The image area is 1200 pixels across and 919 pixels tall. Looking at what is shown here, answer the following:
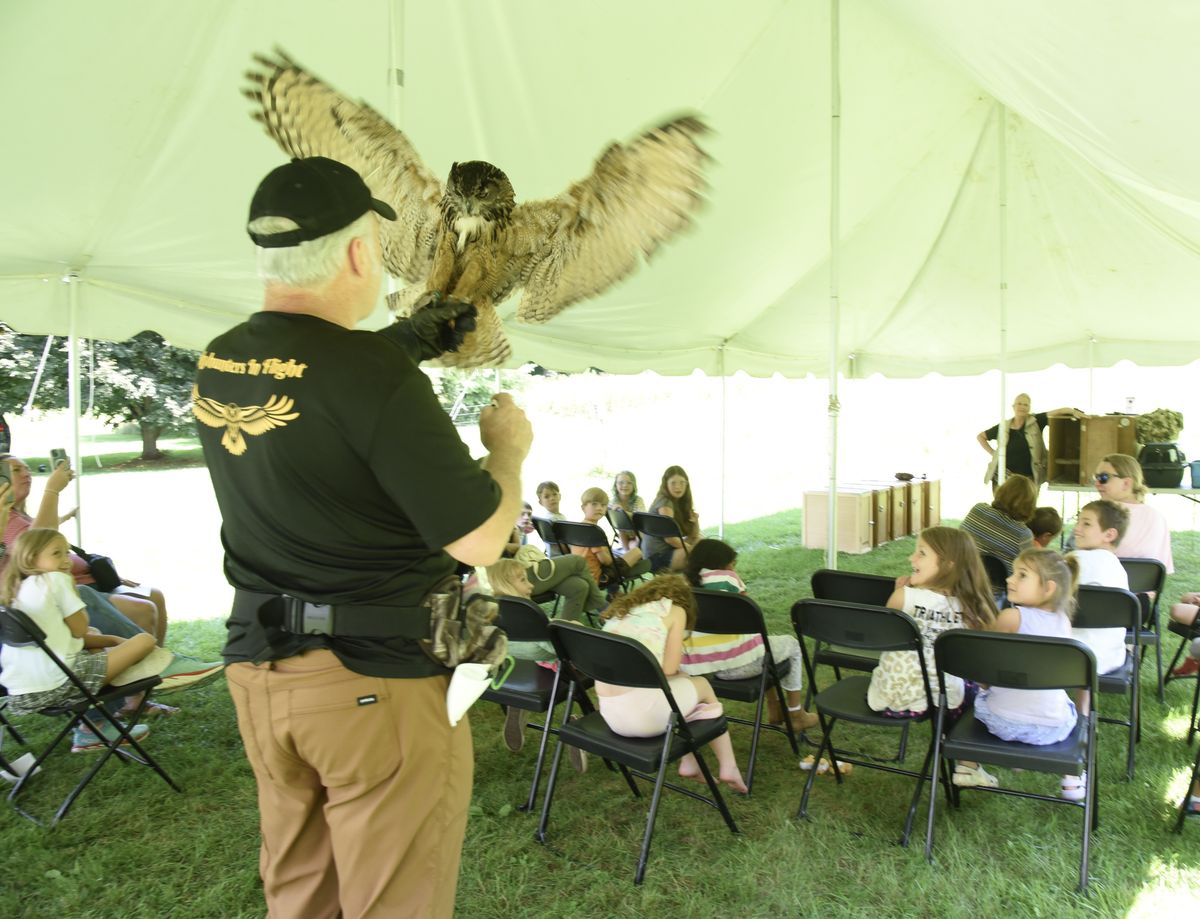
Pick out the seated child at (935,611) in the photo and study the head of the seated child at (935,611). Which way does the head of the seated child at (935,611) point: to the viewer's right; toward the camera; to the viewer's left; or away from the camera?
to the viewer's left

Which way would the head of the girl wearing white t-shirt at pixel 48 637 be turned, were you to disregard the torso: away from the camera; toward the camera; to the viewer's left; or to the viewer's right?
to the viewer's right

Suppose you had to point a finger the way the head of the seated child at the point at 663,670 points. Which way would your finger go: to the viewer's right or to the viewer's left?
to the viewer's left

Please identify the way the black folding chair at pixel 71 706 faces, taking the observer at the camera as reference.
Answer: facing away from the viewer and to the right of the viewer

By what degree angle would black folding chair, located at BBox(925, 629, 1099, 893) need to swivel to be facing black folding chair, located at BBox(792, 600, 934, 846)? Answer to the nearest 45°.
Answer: approximately 90° to its left

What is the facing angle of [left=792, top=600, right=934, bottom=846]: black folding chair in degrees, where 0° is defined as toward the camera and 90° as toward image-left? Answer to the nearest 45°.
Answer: approximately 225°

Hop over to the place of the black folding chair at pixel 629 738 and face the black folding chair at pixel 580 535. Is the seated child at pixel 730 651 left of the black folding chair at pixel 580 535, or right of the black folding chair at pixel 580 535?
right

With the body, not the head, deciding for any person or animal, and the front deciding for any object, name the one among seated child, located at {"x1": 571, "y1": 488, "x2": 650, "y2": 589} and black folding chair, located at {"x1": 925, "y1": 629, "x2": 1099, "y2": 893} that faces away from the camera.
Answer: the black folding chair

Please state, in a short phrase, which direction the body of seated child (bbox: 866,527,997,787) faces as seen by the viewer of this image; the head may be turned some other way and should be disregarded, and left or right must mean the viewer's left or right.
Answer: facing away from the viewer and to the left of the viewer

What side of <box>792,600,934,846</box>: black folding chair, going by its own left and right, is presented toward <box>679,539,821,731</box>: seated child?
left
